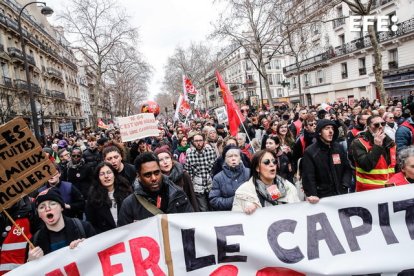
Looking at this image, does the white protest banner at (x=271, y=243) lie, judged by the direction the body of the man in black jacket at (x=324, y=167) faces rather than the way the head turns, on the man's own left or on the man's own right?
on the man's own right

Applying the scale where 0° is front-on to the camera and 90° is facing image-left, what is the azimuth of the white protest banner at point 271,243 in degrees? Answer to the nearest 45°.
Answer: approximately 0°

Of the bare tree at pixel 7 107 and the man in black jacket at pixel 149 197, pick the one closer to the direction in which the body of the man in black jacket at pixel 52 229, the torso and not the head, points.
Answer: the man in black jacket
